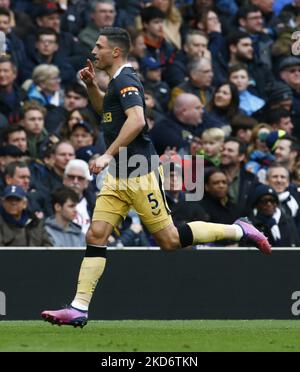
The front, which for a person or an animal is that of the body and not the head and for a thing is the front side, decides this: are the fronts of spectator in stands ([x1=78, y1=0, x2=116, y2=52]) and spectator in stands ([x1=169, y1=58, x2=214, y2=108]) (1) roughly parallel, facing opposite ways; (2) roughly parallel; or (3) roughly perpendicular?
roughly parallel

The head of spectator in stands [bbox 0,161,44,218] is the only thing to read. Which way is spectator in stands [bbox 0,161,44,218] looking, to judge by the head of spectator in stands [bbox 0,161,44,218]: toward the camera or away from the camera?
toward the camera

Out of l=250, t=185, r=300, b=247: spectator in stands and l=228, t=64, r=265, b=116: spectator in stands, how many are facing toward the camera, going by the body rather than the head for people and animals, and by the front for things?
2

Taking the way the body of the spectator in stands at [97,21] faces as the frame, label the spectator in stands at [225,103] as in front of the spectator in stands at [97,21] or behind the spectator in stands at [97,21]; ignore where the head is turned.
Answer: in front

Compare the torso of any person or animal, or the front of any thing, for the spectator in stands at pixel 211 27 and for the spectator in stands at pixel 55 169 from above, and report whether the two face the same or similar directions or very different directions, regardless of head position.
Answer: same or similar directions

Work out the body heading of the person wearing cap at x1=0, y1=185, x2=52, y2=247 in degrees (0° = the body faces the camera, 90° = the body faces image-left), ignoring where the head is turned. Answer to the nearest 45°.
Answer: approximately 0°

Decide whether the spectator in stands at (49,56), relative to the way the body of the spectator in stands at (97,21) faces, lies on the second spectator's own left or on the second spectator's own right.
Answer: on the second spectator's own right

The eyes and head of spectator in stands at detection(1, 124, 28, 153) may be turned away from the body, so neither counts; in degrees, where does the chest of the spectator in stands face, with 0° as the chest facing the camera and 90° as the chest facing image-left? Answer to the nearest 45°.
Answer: approximately 315°

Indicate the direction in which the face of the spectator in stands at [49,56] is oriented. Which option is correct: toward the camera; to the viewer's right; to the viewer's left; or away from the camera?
toward the camera

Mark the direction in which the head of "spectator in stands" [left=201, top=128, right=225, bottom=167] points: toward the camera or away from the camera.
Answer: toward the camera

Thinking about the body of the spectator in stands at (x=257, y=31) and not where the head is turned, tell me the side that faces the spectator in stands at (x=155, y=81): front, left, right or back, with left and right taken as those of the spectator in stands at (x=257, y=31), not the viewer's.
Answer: right

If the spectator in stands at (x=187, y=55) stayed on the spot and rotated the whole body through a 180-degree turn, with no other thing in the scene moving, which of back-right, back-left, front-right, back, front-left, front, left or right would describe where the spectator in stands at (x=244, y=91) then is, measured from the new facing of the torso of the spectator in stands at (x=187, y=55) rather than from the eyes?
back-right
